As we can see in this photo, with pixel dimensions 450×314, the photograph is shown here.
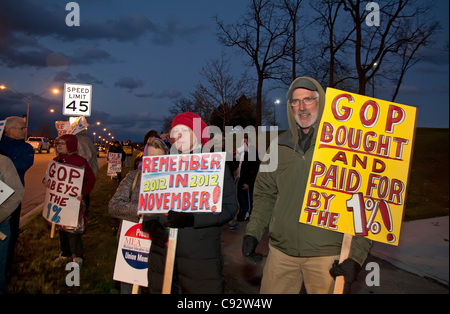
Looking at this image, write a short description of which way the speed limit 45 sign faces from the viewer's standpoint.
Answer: facing the viewer

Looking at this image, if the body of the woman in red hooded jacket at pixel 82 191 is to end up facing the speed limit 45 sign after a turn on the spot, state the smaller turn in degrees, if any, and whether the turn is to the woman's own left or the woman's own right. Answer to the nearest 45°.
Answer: approximately 135° to the woman's own right

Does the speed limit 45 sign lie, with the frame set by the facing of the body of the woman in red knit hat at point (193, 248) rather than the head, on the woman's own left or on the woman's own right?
on the woman's own right

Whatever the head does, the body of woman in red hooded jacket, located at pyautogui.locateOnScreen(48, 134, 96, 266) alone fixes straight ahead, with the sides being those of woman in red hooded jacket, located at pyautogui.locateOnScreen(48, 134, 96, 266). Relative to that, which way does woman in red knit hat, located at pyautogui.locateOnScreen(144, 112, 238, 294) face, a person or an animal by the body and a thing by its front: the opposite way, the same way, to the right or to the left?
the same way

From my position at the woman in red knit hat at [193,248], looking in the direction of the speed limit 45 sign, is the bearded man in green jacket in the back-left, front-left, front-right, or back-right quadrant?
back-right

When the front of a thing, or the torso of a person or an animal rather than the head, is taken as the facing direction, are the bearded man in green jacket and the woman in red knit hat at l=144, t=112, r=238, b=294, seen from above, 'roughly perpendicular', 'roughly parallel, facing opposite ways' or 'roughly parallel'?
roughly parallel

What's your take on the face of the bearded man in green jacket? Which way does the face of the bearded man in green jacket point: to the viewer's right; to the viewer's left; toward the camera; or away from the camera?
toward the camera

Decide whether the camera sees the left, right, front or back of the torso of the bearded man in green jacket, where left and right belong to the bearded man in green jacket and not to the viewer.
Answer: front

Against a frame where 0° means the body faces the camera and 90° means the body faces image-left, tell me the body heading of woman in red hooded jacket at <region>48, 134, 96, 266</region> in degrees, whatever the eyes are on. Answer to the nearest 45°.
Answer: approximately 45°

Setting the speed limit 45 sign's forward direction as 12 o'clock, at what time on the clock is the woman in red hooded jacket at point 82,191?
The woman in red hooded jacket is roughly at 12 o'clock from the speed limit 45 sign.

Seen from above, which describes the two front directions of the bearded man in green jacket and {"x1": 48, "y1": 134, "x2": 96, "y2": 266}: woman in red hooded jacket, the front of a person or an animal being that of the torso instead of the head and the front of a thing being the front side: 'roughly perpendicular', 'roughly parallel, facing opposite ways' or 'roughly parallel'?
roughly parallel

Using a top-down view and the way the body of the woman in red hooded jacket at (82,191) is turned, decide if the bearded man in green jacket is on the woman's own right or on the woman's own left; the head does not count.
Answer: on the woman's own left

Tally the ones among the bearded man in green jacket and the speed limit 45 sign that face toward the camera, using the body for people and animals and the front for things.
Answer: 2

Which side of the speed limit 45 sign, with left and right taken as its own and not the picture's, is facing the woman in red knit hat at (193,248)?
front

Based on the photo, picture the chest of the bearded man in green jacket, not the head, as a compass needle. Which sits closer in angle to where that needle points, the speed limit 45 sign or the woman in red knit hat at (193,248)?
the woman in red knit hat
